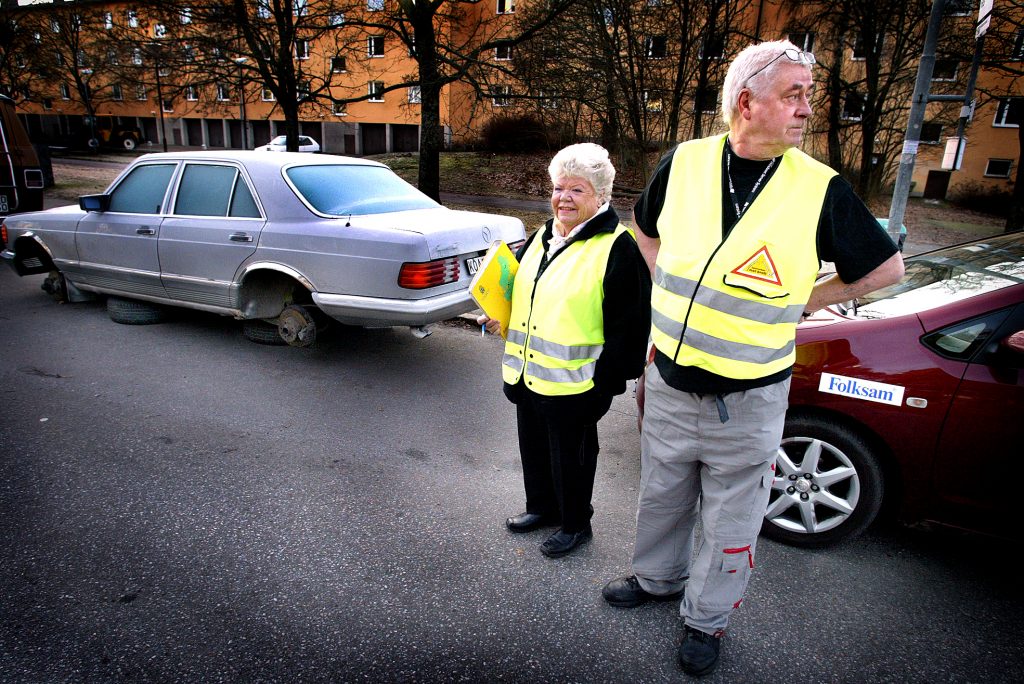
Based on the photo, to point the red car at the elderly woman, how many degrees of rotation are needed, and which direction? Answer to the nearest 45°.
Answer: approximately 45° to its left

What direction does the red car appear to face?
to the viewer's left

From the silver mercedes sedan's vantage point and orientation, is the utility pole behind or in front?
behind

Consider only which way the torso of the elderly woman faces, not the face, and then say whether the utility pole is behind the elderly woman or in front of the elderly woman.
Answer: behind

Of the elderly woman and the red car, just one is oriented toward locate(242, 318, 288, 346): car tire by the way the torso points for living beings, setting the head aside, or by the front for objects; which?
the red car

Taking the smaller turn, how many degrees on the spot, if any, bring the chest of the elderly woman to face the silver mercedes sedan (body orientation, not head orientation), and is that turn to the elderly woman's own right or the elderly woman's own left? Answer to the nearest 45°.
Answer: approximately 90° to the elderly woman's own right

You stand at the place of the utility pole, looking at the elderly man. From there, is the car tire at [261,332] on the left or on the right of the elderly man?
right

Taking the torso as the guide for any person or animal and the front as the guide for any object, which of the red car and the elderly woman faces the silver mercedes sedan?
the red car

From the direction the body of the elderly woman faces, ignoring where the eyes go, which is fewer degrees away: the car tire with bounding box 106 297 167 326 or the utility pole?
the car tire

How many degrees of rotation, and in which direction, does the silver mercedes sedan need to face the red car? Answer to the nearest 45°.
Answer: approximately 180°

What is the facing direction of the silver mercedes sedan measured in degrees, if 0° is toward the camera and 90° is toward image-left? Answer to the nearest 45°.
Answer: approximately 135°

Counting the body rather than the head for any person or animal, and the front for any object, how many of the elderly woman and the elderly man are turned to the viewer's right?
0

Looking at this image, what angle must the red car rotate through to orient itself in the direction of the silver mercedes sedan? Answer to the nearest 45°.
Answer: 0° — it already faces it

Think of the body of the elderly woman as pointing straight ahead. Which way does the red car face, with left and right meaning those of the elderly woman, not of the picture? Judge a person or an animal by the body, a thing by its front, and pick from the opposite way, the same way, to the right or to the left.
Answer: to the right

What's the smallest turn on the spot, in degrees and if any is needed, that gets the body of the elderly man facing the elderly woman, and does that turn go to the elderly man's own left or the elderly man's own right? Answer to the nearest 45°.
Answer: approximately 90° to the elderly man's own right

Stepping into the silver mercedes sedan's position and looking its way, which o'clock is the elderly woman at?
The elderly woman is roughly at 7 o'clock from the silver mercedes sedan.
